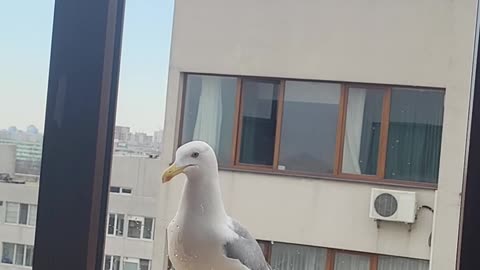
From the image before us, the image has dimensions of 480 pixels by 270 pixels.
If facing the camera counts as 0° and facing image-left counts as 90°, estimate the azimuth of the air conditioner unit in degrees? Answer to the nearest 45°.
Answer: approximately 0°

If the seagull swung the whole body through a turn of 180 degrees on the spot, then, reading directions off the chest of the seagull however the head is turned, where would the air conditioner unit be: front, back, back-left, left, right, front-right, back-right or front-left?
front

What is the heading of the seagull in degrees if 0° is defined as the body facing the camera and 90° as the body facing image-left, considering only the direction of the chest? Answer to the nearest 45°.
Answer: approximately 45°

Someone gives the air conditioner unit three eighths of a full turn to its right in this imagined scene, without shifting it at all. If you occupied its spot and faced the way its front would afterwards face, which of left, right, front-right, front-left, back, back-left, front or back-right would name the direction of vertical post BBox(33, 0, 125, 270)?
left
